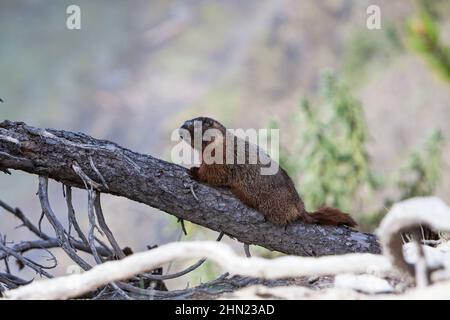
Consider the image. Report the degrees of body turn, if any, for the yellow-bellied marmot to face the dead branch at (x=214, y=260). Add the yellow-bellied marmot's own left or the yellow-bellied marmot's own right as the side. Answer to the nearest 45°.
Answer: approximately 90° to the yellow-bellied marmot's own left

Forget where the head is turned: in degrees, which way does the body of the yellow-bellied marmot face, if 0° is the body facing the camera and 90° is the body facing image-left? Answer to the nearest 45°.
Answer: approximately 90°
